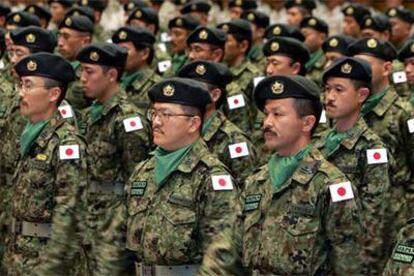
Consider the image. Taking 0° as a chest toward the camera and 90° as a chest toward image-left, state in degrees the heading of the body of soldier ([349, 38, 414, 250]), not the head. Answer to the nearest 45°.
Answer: approximately 45°

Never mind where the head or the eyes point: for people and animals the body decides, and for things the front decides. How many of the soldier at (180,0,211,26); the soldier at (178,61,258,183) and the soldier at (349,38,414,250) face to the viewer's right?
0

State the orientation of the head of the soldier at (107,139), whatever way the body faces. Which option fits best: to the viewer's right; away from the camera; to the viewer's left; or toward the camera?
to the viewer's left

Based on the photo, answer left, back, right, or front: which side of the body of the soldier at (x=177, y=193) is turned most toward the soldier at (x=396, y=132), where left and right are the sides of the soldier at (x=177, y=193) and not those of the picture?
back

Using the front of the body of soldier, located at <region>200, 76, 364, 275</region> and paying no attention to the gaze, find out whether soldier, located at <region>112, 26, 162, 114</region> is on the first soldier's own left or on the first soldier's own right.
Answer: on the first soldier's own right

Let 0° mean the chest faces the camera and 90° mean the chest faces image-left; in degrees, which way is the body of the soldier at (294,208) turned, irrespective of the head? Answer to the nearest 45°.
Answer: approximately 45°

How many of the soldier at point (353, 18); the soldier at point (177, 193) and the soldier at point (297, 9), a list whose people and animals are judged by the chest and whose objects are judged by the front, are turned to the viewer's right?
0

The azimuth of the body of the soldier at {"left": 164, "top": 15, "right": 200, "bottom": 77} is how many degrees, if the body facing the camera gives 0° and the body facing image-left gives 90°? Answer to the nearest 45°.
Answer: approximately 45°

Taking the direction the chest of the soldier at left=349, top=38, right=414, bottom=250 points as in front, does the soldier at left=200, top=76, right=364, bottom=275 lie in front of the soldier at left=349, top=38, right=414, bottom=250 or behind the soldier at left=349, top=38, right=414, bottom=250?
in front

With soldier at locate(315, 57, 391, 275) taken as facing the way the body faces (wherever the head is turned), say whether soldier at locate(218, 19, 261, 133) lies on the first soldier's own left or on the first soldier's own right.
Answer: on the first soldier's own right

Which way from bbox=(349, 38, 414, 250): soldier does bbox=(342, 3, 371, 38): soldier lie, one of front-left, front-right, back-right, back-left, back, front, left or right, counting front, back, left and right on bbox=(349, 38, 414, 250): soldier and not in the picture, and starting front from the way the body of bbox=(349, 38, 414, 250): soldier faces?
back-right

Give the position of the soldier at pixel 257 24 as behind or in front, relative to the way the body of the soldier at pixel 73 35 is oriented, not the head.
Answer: behind

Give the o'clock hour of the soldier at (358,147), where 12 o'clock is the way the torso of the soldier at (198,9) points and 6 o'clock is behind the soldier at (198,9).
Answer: the soldier at (358,147) is roughly at 10 o'clock from the soldier at (198,9).

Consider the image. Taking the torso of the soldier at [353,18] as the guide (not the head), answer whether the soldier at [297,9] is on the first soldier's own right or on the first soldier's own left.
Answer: on the first soldier's own right

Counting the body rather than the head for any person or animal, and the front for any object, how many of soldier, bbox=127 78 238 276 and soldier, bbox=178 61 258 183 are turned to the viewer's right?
0

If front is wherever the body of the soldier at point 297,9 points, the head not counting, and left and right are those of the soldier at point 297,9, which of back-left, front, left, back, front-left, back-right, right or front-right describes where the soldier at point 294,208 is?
front-left

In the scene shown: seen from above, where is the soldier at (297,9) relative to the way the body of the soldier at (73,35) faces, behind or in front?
behind

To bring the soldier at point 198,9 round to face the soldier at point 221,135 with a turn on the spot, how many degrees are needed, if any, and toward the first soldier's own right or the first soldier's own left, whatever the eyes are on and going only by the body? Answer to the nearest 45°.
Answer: approximately 45° to the first soldier's own left

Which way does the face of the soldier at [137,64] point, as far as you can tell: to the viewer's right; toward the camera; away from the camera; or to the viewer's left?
to the viewer's left

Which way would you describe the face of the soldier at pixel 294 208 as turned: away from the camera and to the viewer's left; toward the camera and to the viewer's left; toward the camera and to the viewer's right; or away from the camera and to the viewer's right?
toward the camera and to the viewer's left
